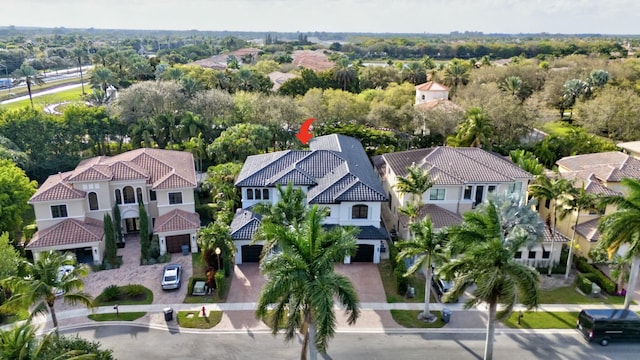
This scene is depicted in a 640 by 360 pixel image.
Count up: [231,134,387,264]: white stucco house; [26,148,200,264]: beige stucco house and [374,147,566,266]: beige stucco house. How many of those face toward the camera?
3

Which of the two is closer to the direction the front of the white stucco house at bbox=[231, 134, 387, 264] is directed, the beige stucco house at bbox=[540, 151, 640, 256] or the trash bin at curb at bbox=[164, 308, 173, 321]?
the trash bin at curb

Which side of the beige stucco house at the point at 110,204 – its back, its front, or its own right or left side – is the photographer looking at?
front

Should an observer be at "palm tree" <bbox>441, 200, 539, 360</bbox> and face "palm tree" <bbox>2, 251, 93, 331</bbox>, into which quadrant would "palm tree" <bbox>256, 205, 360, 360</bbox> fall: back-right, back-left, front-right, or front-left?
front-left

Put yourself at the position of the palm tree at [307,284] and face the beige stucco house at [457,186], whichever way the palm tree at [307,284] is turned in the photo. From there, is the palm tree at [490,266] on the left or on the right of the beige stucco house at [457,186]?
right

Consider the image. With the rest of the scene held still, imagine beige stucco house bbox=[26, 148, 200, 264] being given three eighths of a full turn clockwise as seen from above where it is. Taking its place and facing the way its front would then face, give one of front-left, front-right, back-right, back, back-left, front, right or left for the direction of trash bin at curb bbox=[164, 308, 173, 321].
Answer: back-left

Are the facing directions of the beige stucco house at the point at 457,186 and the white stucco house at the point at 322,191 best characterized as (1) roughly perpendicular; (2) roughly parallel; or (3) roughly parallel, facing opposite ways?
roughly parallel

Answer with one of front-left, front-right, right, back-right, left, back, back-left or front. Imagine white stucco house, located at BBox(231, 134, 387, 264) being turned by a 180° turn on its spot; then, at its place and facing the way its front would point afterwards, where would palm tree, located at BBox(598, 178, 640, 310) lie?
back-right

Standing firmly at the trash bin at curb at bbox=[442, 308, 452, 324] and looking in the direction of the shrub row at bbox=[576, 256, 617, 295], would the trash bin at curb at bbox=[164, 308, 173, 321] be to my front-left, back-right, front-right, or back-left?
back-left

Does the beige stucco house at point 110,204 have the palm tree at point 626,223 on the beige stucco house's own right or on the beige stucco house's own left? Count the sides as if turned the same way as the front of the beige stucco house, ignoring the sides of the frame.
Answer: on the beige stucco house's own left

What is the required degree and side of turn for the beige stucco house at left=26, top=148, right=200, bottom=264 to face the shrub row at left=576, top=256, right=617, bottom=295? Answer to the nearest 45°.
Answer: approximately 45° to its left

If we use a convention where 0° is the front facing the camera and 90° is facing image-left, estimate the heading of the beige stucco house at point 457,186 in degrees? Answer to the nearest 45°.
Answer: approximately 0°

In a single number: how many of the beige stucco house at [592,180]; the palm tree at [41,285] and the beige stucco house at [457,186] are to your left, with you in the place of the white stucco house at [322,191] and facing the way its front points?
2

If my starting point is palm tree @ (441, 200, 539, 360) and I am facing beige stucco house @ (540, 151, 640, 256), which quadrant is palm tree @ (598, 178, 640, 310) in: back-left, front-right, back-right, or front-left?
front-right

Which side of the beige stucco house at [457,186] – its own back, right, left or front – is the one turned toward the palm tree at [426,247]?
front

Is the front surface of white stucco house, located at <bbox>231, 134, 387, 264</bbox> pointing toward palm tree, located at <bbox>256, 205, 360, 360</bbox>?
yes

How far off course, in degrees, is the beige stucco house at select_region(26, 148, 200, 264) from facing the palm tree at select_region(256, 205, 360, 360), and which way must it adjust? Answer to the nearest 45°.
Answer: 0° — it already faces it
